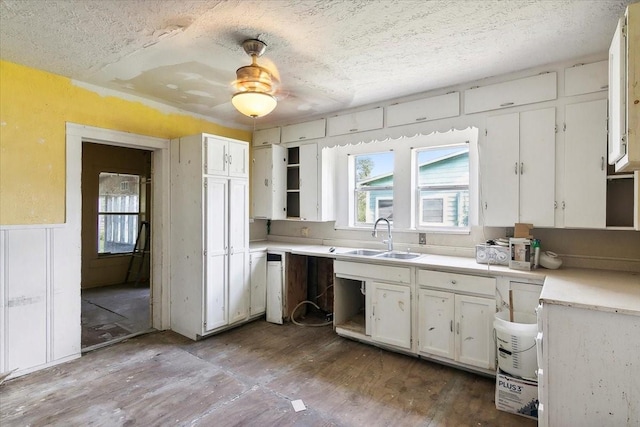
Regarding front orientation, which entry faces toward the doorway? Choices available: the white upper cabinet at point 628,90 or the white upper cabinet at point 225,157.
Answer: the white upper cabinet at point 628,90

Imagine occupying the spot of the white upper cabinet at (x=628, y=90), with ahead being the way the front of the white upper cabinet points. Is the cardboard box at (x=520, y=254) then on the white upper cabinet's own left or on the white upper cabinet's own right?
on the white upper cabinet's own right

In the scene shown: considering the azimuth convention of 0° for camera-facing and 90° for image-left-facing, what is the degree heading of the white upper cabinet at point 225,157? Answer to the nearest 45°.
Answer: approximately 315°

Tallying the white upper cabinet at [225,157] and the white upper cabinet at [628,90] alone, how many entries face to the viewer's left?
1

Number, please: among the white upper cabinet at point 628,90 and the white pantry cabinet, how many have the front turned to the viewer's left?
1

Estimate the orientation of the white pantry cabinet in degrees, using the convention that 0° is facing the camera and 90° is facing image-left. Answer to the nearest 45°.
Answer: approximately 315°

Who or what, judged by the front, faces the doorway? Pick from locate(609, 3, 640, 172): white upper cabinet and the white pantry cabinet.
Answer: the white upper cabinet

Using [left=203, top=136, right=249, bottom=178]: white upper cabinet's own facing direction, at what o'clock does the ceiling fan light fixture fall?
The ceiling fan light fixture is roughly at 1 o'clock from the white upper cabinet.

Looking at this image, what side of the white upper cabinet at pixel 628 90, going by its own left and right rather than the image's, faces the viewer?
left

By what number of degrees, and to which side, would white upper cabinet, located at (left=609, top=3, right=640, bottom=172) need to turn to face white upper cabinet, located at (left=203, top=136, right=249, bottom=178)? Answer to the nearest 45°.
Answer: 0° — it already faces it
